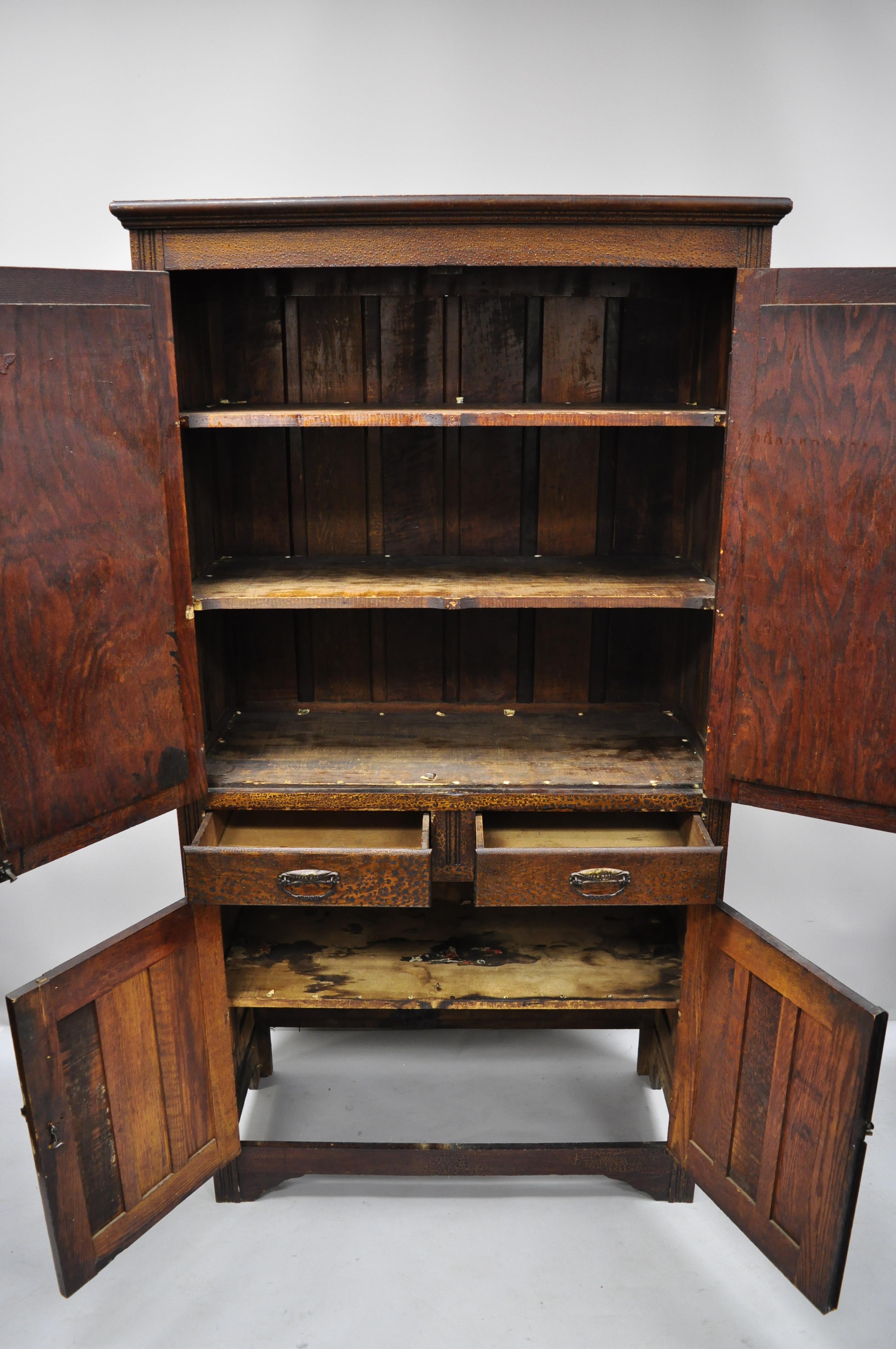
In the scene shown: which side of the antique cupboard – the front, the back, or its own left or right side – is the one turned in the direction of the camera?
front
